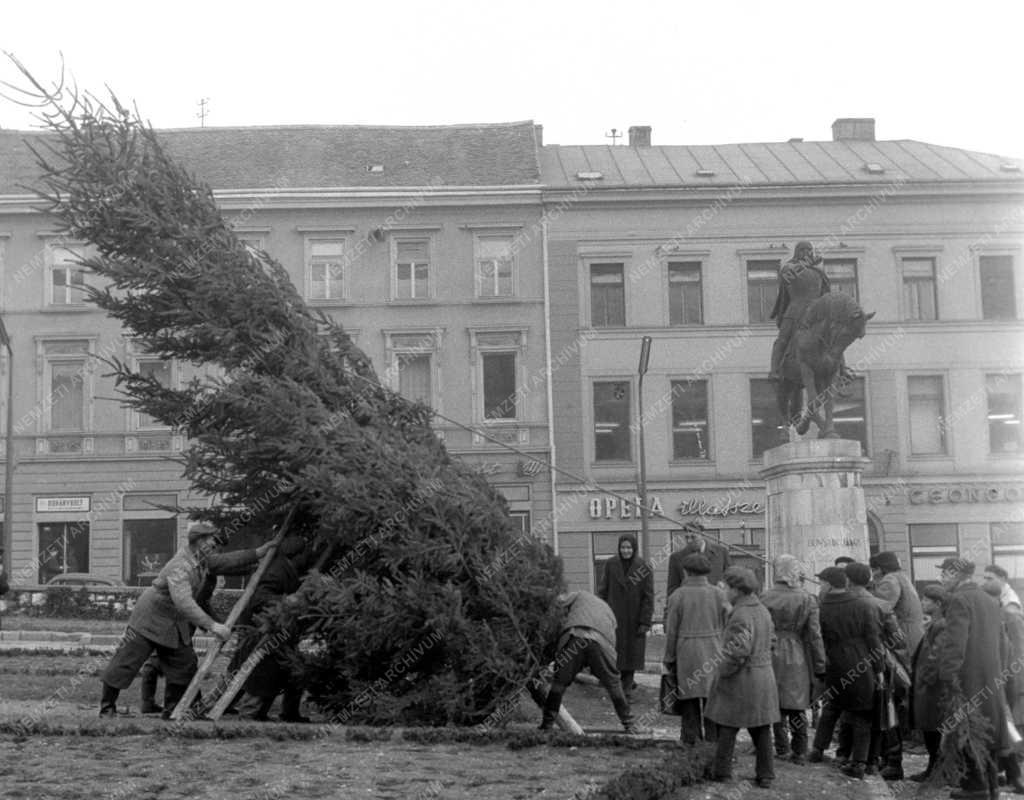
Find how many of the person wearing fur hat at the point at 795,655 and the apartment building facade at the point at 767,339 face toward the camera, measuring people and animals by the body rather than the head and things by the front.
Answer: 1

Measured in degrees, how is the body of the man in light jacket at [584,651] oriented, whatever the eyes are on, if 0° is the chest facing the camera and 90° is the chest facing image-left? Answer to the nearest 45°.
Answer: approximately 180°

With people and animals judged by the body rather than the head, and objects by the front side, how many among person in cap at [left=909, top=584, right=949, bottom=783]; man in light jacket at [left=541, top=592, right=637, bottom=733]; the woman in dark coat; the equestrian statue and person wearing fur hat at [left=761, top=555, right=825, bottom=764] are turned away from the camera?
2

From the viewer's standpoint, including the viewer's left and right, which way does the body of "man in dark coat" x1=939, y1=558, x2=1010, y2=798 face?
facing away from the viewer and to the left of the viewer

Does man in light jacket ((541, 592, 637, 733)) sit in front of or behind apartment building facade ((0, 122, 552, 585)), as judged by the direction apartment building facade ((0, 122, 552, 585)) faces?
in front

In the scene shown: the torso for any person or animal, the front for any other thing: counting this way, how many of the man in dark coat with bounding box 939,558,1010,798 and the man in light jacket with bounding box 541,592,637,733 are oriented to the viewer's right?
0

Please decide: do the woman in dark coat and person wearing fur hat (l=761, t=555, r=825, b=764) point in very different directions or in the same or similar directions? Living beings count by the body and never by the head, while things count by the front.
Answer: very different directions

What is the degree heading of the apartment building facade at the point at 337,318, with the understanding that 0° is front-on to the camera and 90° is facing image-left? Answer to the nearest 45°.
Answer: approximately 0°

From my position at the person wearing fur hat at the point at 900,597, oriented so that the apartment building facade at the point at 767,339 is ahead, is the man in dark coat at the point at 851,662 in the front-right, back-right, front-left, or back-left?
back-left

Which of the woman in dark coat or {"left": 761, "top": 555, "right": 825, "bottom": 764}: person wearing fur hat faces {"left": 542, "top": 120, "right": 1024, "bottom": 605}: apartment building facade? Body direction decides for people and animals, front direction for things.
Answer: the person wearing fur hat

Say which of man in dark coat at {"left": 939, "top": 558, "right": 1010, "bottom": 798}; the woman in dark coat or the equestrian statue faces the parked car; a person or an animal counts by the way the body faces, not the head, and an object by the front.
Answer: the man in dark coat

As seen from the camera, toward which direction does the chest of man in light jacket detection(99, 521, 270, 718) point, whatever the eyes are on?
to the viewer's right

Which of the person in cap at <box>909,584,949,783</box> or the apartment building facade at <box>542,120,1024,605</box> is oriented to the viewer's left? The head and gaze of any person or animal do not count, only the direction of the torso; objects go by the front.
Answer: the person in cap

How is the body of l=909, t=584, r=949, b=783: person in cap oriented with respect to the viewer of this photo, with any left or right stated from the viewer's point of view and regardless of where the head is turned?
facing to the left of the viewer

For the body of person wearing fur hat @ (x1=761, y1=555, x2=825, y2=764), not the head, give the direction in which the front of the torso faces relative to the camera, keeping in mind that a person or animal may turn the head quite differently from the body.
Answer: away from the camera
